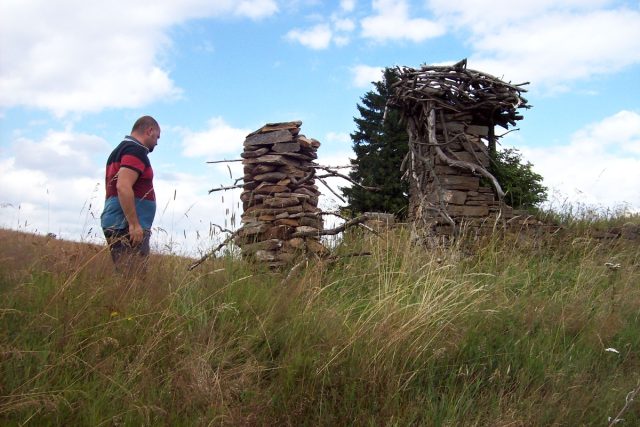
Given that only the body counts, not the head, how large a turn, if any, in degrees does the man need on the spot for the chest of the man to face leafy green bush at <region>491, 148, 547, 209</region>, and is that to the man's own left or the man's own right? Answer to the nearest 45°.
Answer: approximately 45° to the man's own left

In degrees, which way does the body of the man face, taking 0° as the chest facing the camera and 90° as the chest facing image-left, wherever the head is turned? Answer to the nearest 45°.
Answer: approximately 270°

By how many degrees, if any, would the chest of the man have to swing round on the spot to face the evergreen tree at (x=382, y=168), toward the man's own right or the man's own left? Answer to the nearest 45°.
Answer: approximately 45° to the man's own left

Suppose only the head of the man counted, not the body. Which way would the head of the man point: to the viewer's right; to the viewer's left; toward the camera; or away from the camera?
to the viewer's right

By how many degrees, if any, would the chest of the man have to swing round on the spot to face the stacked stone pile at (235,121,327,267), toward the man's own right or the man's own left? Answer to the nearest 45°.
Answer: approximately 45° to the man's own left

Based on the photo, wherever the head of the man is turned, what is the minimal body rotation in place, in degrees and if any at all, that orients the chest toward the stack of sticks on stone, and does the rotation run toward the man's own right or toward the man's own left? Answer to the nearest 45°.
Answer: approximately 45° to the man's own left
